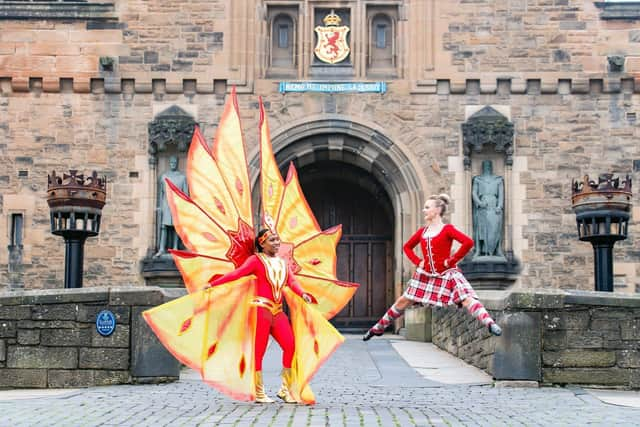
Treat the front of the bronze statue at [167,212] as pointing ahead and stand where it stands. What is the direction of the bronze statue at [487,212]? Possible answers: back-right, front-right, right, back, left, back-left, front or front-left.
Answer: left

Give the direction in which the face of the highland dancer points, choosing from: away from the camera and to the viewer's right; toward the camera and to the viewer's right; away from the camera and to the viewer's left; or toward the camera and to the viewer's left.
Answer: toward the camera and to the viewer's left

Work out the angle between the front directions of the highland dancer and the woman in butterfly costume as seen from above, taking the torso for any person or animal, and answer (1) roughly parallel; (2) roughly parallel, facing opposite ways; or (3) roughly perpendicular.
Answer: roughly parallel

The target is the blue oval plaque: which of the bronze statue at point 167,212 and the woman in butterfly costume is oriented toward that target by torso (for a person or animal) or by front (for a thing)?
the bronze statue

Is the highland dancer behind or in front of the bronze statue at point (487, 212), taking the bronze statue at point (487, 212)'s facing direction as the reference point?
in front

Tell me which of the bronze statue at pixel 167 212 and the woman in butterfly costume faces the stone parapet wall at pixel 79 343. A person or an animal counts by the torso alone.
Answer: the bronze statue

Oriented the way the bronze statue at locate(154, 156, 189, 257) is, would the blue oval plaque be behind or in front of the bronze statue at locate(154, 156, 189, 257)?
in front

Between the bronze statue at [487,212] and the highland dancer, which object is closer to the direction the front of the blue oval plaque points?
the highland dancer

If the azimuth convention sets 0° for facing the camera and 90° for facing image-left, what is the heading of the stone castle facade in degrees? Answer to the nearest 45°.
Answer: approximately 0°

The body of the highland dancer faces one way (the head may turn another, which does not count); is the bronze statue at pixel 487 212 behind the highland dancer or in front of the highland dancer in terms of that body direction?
behind

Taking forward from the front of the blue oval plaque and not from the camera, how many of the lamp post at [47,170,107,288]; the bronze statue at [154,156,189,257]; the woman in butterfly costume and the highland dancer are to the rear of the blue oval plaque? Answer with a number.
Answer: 2

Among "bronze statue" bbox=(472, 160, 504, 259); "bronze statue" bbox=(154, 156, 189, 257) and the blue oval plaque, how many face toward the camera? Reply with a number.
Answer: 3

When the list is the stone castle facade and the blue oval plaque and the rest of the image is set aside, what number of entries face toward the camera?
2

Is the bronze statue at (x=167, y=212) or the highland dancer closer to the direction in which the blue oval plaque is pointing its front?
the highland dancer

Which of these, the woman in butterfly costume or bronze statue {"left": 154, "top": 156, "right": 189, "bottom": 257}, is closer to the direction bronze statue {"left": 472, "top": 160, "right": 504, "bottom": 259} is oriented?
the woman in butterfly costume
